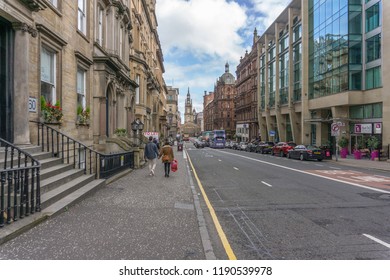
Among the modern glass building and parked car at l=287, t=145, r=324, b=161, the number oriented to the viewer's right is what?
0

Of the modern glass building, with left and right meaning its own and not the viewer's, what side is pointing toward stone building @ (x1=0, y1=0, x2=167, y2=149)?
front

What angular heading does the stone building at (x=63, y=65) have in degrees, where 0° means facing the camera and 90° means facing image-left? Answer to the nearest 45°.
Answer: approximately 315°

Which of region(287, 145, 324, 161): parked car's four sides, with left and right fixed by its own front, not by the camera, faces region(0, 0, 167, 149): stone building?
left

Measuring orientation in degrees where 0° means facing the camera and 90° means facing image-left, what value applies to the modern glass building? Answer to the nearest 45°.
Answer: approximately 45°

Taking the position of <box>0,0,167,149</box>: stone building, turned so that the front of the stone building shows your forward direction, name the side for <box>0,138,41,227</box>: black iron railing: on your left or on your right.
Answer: on your right

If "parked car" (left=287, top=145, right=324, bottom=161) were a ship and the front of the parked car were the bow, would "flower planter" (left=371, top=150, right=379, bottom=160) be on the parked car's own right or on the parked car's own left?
on the parked car's own right

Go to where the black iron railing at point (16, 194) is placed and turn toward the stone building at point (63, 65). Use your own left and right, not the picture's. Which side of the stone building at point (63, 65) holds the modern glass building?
right

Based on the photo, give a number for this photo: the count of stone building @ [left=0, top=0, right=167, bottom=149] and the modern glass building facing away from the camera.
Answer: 0

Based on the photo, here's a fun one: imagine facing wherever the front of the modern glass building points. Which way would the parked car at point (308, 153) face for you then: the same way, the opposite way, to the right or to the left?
to the right

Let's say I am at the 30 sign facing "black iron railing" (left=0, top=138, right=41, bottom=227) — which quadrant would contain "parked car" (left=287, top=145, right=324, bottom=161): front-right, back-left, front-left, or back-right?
back-left
